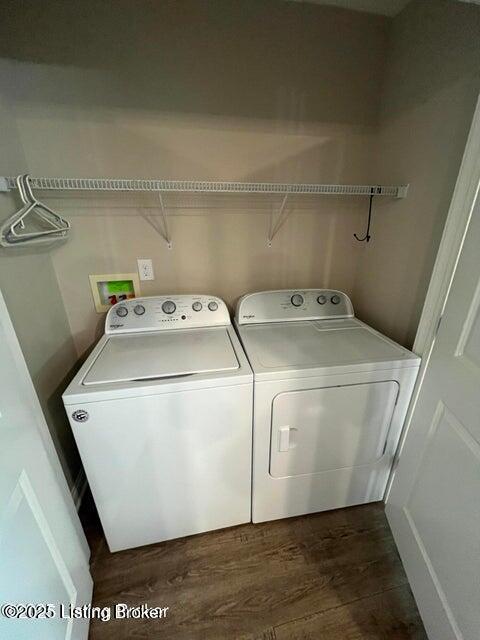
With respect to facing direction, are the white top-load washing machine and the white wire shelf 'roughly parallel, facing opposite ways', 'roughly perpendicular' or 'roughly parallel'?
roughly parallel

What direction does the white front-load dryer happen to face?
toward the camera

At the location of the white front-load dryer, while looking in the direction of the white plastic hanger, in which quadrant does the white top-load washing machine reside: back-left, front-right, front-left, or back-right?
front-left

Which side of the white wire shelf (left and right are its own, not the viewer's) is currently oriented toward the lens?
front

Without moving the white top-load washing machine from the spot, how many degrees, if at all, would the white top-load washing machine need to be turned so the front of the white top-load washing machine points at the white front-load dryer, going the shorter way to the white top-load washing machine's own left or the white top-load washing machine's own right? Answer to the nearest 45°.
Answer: approximately 90° to the white top-load washing machine's own left
